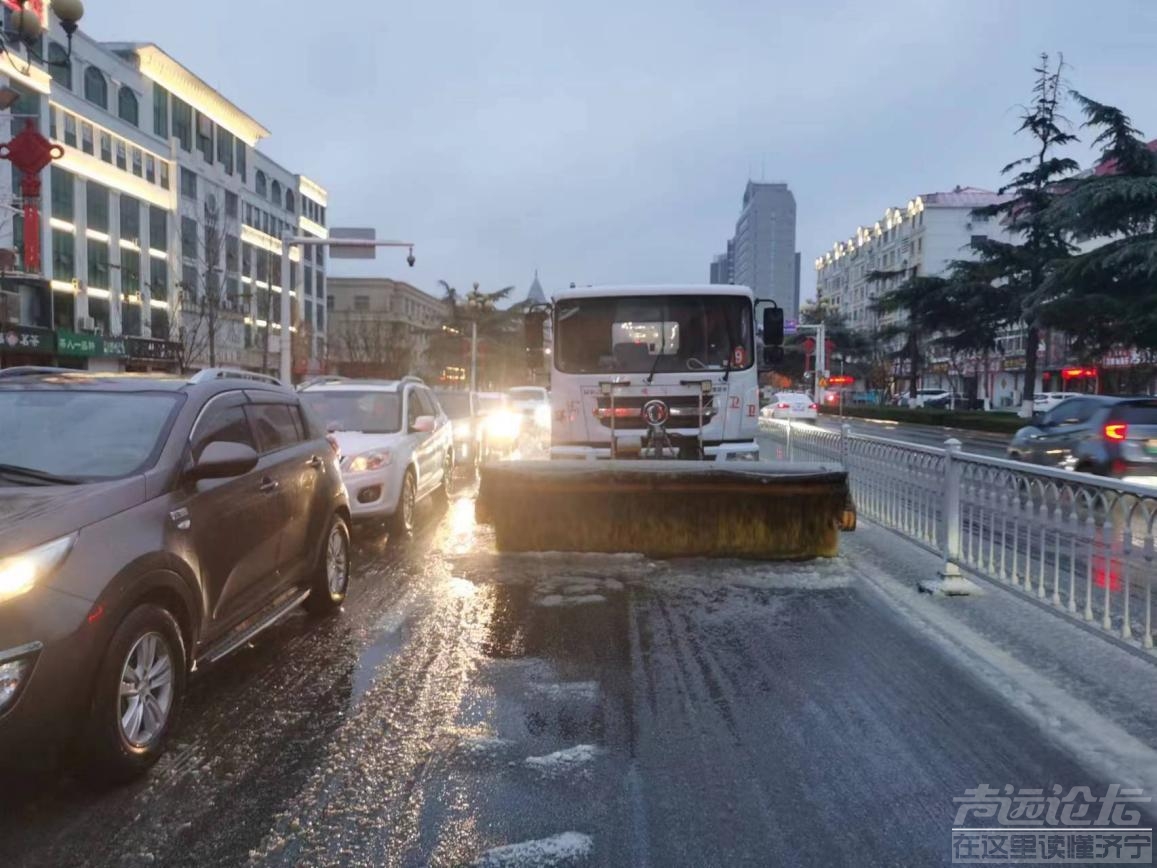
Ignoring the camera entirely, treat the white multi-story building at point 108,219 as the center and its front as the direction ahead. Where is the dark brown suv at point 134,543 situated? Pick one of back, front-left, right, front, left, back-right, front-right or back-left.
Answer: front-right

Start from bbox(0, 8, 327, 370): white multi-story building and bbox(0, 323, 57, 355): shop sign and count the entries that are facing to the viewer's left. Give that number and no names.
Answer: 0

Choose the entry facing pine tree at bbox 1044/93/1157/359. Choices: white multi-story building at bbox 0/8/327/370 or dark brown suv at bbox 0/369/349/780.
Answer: the white multi-story building

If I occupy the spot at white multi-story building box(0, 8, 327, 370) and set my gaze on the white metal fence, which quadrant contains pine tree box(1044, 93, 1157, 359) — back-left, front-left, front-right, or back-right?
front-left

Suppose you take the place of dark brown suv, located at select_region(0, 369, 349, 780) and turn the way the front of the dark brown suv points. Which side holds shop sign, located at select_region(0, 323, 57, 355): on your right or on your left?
on your right

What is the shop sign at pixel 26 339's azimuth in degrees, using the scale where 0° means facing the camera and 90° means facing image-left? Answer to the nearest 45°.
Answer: approximately 315°

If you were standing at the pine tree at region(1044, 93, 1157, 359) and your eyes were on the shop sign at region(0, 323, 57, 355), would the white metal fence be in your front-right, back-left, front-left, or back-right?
front-left

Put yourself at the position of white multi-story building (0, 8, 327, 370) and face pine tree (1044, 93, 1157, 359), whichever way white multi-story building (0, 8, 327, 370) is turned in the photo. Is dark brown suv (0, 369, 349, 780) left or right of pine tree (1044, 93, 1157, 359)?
right

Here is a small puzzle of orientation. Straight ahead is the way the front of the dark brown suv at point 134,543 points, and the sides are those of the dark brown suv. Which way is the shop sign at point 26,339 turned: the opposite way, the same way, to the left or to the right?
to the left

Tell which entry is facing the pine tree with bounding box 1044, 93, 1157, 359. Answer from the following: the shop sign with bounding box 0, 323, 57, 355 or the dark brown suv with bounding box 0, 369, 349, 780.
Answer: the shop sign

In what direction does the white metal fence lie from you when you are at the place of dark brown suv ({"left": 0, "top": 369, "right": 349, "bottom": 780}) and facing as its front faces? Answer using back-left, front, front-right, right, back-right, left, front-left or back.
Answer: back-left

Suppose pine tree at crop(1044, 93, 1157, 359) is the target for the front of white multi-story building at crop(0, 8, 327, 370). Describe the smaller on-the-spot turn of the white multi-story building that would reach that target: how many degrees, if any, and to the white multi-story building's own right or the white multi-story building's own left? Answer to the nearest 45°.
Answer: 0° — it already faces it

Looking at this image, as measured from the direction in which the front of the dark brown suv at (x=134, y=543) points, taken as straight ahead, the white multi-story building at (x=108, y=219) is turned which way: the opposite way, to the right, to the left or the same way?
to the left

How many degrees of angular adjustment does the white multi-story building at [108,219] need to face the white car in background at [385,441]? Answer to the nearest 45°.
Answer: approximately 45° to its right

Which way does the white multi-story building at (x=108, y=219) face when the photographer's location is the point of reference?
facing the viewer and to the right of the viewer

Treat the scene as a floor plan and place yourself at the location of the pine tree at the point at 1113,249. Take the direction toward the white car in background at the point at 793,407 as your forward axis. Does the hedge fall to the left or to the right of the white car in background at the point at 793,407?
right

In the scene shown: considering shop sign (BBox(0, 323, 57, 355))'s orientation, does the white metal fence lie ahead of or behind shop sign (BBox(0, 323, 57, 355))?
ahead

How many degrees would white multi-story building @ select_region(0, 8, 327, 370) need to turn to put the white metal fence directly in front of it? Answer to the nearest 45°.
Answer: approximately 45° to its right

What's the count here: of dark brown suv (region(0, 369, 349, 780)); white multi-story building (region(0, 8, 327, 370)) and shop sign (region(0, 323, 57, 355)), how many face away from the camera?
0

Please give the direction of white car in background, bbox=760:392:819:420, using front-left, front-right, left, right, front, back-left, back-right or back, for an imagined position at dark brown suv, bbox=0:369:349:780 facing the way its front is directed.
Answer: back
